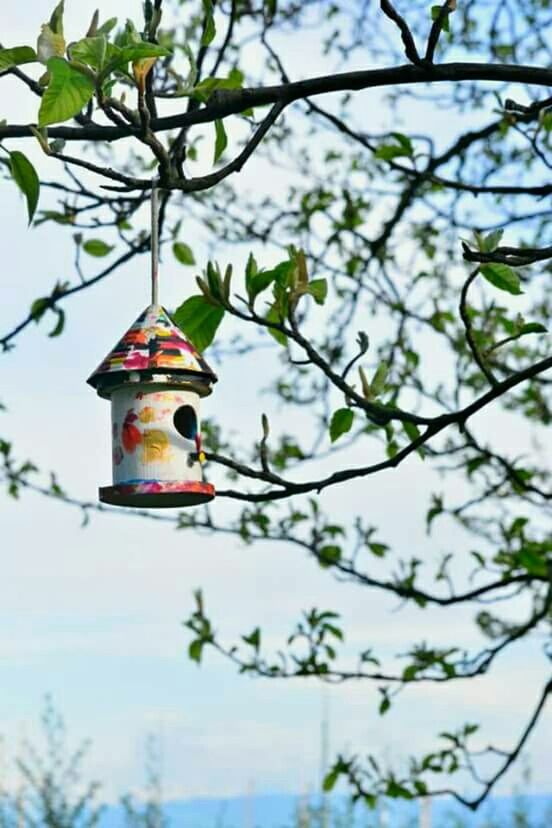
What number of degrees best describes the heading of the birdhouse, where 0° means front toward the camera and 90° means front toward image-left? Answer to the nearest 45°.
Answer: approximately 315°
